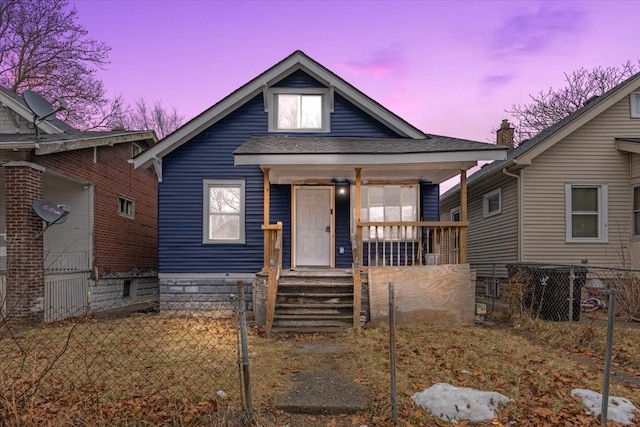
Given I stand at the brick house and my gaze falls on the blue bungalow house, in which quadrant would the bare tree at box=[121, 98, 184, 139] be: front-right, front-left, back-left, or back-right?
back-left

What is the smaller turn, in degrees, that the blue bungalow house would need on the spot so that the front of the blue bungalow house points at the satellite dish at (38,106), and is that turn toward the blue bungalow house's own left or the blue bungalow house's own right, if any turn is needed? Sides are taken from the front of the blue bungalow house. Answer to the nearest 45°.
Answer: approximately 90° to the blue bungalow house's own right

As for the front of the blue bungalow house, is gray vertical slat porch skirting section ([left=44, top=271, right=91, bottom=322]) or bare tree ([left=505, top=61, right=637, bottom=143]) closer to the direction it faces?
the gray vertical slat porch skirting section

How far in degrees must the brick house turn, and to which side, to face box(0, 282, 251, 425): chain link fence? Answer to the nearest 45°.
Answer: approximately 45° to its left

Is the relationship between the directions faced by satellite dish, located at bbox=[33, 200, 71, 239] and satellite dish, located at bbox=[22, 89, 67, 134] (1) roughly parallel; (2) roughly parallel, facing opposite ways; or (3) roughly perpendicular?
roughly parallel

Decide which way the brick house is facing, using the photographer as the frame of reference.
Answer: facing the viewer and to the left of the viewer

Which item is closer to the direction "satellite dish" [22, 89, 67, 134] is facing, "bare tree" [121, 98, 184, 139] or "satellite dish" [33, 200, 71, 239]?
the satellite dish

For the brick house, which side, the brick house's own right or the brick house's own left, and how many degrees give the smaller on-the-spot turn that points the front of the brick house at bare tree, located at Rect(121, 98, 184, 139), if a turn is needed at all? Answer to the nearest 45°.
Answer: approximately 135° to the brick house's own right

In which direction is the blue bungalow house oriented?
toward the camera

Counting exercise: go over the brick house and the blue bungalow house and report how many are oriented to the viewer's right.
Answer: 0

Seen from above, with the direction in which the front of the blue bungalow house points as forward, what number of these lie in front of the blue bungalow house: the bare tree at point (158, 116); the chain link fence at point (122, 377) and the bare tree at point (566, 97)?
1

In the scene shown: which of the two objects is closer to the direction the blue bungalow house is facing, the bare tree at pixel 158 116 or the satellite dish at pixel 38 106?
the satellite dish
